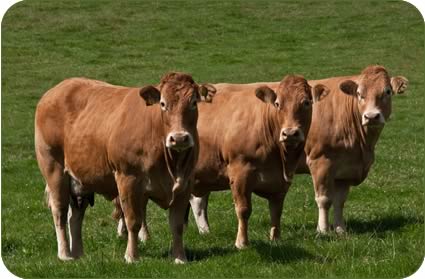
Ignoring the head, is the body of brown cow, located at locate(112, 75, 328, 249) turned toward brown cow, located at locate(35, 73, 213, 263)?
no

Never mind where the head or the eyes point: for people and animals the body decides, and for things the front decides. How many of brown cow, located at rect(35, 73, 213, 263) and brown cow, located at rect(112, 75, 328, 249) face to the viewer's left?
0

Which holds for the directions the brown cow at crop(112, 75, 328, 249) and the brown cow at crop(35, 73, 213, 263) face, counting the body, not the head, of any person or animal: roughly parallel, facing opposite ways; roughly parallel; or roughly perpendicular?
roughly parallel

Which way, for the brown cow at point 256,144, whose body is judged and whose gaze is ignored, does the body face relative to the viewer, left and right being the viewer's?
facing the viewer and to the right of the viewer

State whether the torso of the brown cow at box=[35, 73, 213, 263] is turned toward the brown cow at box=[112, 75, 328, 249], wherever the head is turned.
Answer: no

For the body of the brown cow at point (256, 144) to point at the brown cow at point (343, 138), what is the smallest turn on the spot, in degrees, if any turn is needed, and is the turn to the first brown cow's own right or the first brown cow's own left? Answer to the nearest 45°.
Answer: approximately 90° to the first brown cow's own left
